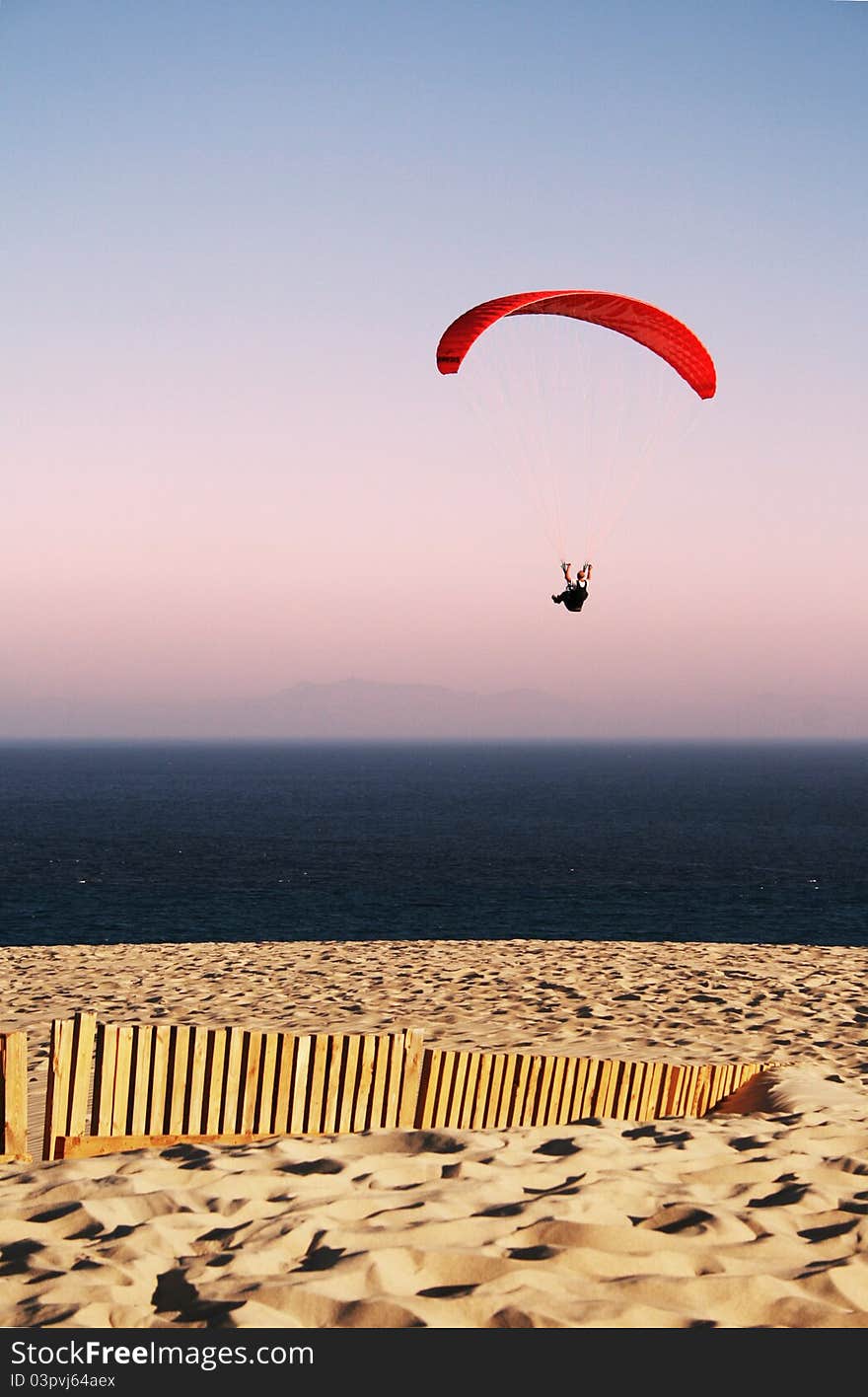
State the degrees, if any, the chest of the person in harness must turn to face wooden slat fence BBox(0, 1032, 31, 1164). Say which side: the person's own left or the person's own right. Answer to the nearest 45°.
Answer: approximately 135° to the person's own left

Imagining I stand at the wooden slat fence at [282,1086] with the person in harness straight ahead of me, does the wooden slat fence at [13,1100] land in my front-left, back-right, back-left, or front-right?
back-left

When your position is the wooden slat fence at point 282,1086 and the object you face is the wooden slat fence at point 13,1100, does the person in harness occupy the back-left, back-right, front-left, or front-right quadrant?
back-right

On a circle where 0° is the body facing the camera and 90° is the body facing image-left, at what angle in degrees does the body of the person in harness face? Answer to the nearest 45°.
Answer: approximately 135°

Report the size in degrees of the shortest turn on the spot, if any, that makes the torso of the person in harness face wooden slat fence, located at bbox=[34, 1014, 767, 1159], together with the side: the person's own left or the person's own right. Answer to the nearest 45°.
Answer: approximately 135° to the person's own left
